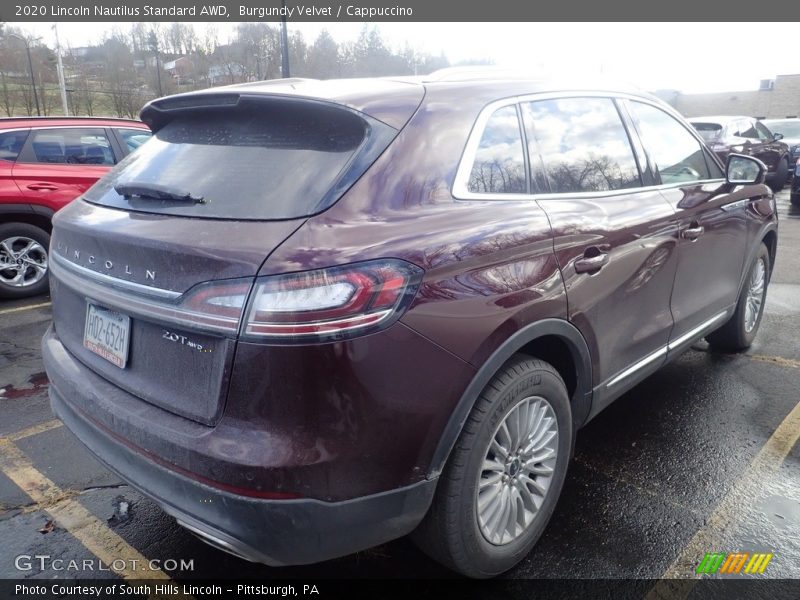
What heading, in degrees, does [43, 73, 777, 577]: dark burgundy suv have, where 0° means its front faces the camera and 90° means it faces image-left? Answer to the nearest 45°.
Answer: approximately 225°

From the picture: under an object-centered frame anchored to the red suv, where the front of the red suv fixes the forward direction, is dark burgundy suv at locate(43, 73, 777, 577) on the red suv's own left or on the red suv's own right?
on the red suv's own right

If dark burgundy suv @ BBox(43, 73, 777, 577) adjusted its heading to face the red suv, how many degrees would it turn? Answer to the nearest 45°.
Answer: approximately 90° to its left

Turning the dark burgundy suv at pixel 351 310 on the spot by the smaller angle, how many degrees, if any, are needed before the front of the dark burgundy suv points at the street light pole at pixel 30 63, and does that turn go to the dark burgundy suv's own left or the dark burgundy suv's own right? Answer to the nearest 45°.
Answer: approximately 90° to the dark burgundy suv's own left
